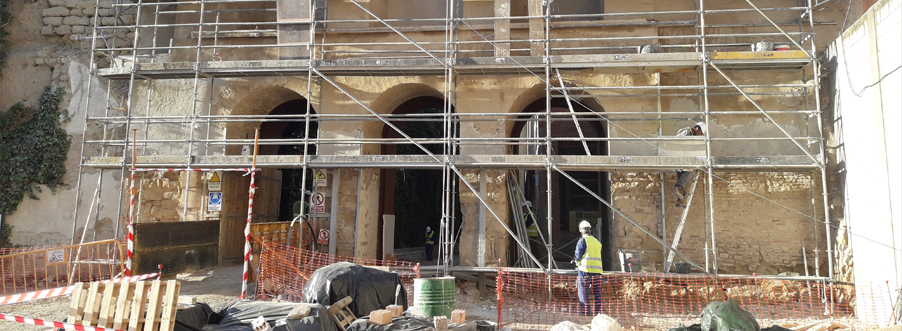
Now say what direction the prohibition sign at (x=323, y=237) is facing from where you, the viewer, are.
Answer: facing the viewer

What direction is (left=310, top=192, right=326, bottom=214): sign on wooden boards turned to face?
toward the camera

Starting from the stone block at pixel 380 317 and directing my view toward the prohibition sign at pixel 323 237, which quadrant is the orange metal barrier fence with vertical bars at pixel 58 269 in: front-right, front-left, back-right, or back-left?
front-left

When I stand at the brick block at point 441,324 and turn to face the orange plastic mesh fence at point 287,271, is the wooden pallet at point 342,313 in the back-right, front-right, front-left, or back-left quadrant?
front-left

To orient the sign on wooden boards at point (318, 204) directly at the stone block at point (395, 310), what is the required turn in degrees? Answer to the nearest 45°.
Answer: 0° — it already faces it

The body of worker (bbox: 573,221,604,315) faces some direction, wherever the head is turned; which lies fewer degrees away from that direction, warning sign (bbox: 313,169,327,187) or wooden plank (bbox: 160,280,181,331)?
the warning sign

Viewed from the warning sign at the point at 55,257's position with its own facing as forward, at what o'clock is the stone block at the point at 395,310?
The stone block is roughly at 11 o'clock from the warning sign.

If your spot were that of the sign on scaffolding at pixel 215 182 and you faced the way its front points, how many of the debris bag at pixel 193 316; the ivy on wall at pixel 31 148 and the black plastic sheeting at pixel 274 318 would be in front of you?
2

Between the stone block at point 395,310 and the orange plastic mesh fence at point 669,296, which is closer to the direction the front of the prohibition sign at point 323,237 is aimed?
the stone block

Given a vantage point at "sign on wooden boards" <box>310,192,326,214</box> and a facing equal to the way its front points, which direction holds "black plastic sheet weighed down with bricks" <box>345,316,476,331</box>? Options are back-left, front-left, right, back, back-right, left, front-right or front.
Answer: front

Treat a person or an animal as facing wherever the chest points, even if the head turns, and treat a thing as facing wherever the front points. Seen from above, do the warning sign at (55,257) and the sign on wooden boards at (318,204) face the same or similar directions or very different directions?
same or similar directions

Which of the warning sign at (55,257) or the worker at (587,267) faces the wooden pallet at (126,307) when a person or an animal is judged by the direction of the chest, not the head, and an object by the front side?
the warning sign

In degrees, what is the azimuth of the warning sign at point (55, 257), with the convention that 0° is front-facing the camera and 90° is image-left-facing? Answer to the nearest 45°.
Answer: approximately 0°

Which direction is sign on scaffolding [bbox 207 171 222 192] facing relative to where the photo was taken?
toward the camera

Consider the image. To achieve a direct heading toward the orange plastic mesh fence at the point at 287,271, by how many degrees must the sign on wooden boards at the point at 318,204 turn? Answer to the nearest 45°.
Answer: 0° — it already faces it

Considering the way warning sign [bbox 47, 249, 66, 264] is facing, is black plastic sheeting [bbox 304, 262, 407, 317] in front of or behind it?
in front

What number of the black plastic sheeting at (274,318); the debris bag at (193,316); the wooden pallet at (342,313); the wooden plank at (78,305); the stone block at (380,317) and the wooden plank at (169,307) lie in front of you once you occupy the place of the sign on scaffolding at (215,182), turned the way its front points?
6
